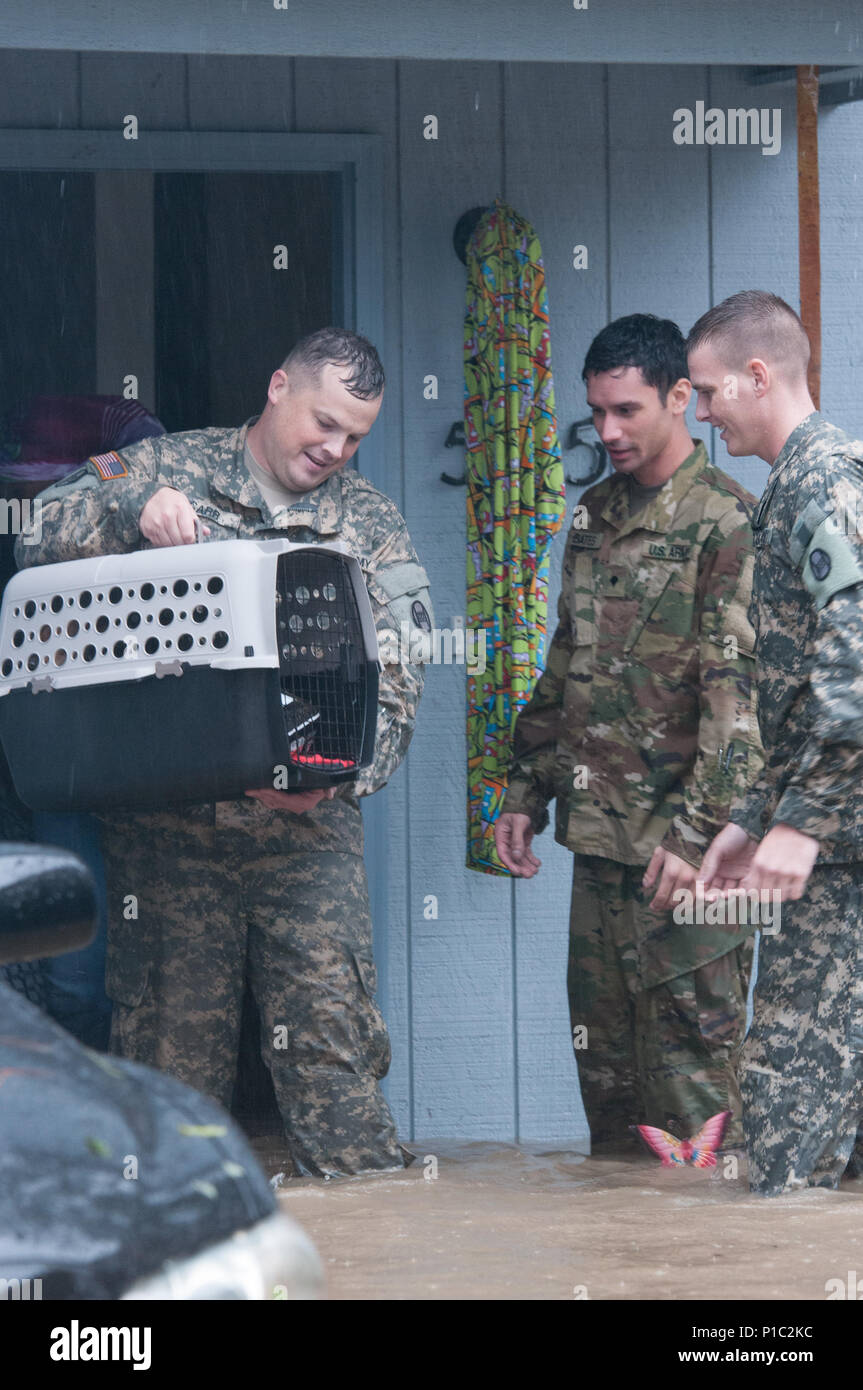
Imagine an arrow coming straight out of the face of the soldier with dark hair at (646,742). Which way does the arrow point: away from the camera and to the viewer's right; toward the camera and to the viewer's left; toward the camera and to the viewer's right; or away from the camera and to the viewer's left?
toward the camera and to the viewer's left

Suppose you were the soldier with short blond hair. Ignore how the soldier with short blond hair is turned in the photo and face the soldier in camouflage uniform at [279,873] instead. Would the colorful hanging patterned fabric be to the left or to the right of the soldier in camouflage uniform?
right

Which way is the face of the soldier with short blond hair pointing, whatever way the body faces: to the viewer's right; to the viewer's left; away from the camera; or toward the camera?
to the viewer's left

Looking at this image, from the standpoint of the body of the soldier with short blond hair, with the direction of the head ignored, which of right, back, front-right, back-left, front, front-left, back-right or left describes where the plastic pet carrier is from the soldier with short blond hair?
front

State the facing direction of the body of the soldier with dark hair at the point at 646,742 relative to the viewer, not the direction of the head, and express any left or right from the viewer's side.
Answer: facing the viewer and to the left of the viewer

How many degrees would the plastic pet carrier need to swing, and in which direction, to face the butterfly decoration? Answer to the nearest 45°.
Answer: approximately 45° to its left

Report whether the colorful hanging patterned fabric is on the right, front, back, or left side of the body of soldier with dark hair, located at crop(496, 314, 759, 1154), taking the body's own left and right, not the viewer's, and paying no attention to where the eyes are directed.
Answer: right

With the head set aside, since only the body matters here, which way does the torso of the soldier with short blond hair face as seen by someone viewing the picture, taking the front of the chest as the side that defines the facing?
to the viewer's left

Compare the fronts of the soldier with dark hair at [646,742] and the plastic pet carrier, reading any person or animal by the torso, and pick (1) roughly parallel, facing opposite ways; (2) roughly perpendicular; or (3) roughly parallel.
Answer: roughly perpendicular

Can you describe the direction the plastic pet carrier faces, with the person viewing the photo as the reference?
facing the viewer and to the right of the viewer

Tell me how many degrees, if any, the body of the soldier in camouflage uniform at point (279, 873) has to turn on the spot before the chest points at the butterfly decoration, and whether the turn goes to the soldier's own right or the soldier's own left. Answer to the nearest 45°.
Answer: approximately 90° to the soldier's own left

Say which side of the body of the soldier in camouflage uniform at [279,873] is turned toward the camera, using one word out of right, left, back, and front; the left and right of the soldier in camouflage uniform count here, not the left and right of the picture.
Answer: front
